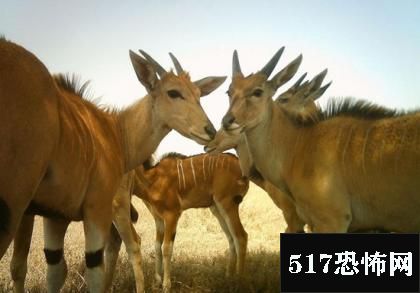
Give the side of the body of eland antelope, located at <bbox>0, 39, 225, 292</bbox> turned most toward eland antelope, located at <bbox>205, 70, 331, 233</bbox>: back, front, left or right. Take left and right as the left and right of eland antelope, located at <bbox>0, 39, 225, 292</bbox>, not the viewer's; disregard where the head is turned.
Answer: front

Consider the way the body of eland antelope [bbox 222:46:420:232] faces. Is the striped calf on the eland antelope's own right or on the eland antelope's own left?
on the eland antelope's own right

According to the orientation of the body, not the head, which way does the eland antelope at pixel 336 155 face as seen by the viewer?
to the viewer's left

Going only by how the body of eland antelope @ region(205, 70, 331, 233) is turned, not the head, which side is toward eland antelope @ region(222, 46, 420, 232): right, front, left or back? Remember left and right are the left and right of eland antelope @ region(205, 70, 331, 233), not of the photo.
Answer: left

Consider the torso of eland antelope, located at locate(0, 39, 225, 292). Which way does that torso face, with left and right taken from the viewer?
facing away from the viewer and to the right of the viewer

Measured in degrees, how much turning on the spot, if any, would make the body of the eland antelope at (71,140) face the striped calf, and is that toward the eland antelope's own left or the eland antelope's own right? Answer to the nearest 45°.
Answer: approximately 45° to the eland antelope's own left

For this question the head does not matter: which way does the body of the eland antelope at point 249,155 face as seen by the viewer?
to the viewer's left

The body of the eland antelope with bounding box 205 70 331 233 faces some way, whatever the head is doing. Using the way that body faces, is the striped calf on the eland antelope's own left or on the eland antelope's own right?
on the eland antelope's own right
